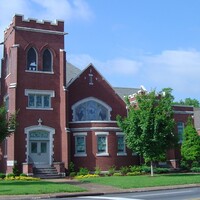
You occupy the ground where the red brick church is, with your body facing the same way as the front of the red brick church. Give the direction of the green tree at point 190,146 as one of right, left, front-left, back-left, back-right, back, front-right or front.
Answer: left

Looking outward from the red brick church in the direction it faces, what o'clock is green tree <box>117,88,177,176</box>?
The green tree is roughly at 10 o'clock from the red brick church.

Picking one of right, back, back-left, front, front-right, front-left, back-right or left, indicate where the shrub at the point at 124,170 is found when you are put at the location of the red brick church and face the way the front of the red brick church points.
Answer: left

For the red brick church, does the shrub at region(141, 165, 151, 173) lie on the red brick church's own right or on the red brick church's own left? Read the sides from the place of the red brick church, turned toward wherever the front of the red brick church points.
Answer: on the red brick church's own left

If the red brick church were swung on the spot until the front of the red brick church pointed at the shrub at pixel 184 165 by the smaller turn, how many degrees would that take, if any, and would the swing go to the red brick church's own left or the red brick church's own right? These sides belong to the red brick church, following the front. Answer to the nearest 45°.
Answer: approximately 90° to the red brick church's own left

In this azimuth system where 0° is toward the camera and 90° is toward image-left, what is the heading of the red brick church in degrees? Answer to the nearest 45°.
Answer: approximately 0°
